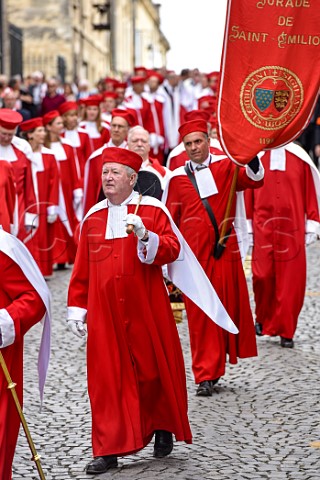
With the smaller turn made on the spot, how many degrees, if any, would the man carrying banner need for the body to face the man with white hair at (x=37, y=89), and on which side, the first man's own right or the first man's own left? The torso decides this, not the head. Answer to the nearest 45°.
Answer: approximately 180°

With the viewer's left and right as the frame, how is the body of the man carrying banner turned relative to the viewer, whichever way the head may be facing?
facing the viewer

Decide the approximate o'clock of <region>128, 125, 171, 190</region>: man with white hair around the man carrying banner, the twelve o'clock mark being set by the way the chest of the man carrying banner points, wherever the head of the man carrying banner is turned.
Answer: The man with white hair is roughly at 5 o'clock from the man carrying banner.

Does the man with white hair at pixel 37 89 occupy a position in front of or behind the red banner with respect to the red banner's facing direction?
behind

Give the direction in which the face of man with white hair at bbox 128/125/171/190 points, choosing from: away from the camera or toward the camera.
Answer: toward the camera
